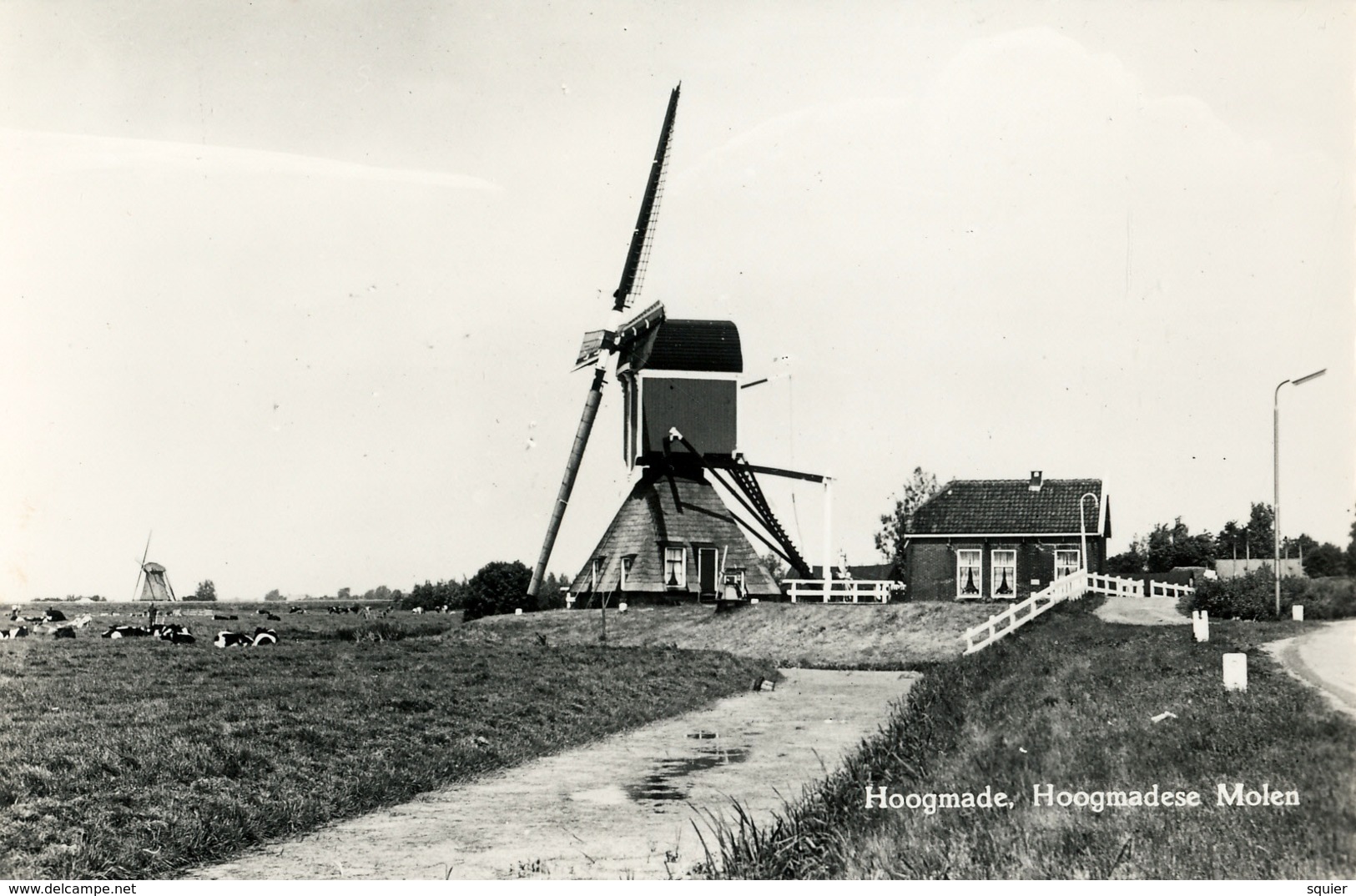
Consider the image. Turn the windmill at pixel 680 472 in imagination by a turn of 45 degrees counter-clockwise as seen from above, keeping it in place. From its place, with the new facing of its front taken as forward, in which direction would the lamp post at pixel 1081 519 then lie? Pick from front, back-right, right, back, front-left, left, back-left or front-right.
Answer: back-left

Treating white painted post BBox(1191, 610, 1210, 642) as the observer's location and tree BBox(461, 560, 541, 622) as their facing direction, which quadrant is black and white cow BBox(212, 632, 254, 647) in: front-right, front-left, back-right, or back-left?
front-left

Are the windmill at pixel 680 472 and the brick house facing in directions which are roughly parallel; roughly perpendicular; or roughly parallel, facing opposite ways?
roughly perpendicular

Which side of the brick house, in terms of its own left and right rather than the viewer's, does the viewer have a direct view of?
front

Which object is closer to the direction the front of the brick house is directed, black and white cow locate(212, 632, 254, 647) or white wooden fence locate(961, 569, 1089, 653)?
the white wooden fence

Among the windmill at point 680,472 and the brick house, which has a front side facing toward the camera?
the brick house

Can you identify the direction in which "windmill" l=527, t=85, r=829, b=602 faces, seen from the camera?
facing to the left of the viewer
